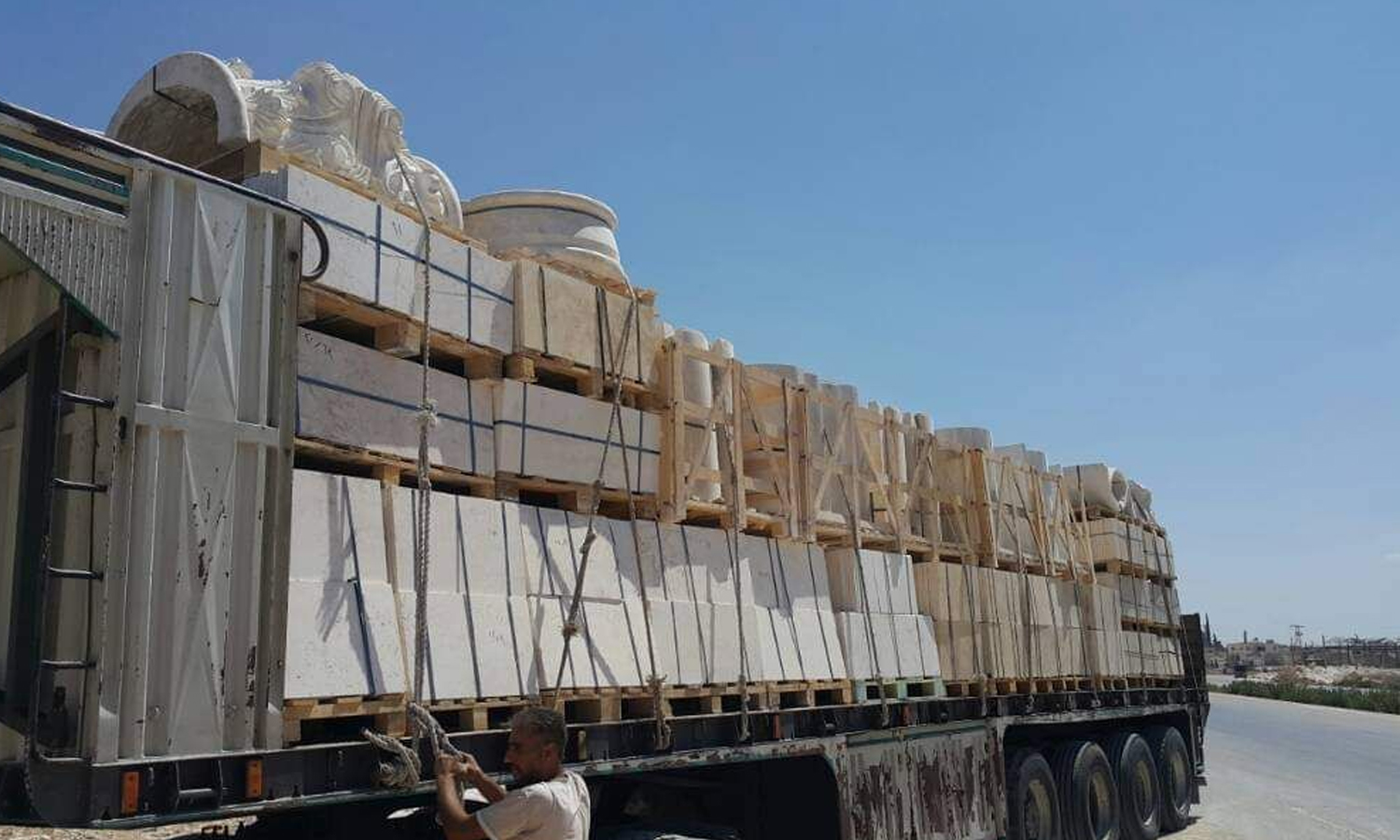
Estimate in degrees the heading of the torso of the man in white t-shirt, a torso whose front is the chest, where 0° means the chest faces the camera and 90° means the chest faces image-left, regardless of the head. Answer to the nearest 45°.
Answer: approximately 90°

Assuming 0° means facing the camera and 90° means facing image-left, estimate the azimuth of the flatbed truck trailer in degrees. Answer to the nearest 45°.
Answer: approximately 45°

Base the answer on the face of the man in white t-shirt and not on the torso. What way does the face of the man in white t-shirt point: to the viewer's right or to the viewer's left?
to the viewer's left

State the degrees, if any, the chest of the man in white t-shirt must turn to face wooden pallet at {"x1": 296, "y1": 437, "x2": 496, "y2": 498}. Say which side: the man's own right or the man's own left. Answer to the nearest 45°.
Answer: approximately 45° to the man's own right

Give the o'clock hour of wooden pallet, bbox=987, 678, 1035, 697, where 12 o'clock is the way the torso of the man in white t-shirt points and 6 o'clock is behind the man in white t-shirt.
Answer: The wooden pallet is roughly at 4 o'clock from the man in white t-shirt.

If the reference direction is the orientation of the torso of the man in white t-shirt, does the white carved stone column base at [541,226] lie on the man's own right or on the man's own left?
on the man's own right
